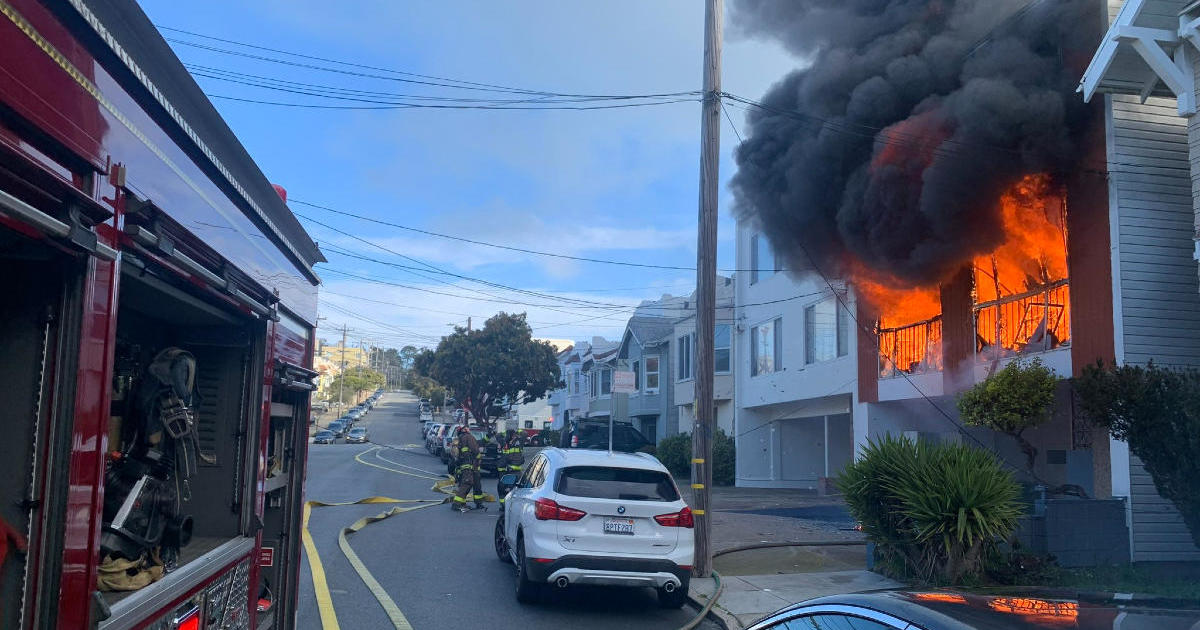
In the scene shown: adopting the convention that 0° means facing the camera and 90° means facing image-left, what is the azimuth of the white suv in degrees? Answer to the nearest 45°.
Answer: approximately 180°

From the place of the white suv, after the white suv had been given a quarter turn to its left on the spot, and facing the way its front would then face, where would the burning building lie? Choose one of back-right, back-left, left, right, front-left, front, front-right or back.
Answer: back-right

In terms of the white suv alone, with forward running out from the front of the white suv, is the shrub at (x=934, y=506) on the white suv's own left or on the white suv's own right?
on the white suv's own right

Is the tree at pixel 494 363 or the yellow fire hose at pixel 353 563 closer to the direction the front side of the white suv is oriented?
the tree

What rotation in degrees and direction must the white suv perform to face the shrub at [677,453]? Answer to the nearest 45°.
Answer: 0° — it already faces it

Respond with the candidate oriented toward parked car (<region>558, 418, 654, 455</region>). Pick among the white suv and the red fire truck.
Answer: the white suv
